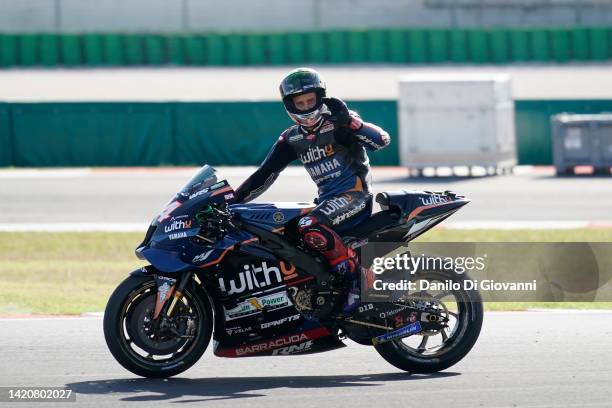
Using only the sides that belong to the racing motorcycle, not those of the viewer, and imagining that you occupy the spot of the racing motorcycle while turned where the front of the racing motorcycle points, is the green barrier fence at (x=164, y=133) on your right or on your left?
on your right

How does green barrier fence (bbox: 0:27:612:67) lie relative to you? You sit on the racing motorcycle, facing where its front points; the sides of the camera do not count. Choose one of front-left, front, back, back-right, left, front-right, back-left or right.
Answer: right

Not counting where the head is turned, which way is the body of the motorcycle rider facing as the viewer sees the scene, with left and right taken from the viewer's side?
facing the viewer and to the left of the viewer

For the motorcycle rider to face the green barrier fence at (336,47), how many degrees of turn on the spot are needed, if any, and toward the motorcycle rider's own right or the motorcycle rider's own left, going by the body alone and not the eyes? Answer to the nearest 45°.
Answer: approximately 135° to the motorcycle rider's own right

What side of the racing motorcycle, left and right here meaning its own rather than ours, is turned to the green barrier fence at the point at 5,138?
right

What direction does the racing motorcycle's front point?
to the viewer's left

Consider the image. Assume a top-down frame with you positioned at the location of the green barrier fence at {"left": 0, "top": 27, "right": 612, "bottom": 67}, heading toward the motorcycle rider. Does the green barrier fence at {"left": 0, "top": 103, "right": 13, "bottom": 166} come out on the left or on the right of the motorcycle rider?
right

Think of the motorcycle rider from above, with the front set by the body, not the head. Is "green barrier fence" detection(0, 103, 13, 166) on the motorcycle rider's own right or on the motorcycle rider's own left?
on the motorcycle rider's own right
